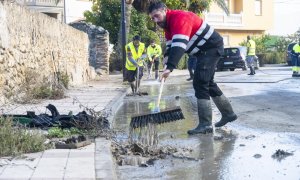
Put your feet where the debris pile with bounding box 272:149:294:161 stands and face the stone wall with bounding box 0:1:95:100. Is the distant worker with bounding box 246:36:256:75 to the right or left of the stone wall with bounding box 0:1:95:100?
right

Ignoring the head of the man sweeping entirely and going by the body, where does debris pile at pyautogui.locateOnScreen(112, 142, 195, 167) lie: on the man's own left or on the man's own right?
on the man's own left

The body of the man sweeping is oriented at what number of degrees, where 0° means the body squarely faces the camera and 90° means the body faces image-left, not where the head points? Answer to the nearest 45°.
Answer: approximately 90°

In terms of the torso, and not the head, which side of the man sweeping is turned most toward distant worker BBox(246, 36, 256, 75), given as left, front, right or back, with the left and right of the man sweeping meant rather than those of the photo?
right

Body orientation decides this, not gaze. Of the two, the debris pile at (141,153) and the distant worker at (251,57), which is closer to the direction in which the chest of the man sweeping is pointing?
the debris pile

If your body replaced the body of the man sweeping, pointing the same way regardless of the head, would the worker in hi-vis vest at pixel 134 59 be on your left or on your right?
on your right

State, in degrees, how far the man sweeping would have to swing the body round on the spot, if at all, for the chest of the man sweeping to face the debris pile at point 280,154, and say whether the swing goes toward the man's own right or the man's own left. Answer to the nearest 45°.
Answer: approximately 135° to the man's own left

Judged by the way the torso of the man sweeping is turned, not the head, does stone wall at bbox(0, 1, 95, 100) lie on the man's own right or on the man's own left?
on the man's own right

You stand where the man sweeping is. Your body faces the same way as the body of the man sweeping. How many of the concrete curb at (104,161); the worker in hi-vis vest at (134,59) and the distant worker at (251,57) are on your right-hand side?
2

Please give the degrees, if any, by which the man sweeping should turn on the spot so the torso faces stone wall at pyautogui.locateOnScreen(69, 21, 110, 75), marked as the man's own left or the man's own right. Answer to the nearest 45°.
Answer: approximately 90° to the man's own right

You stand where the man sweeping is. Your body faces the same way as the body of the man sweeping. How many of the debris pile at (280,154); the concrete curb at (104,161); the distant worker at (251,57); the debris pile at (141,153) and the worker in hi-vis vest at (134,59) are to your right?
2
